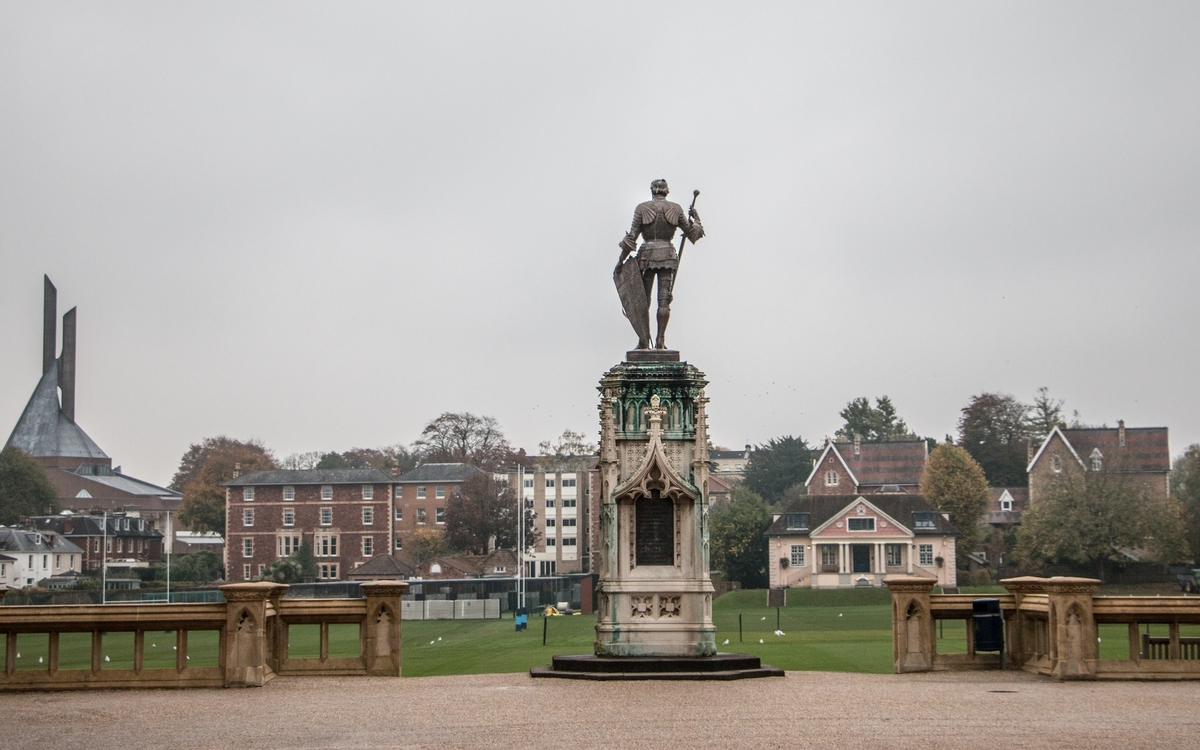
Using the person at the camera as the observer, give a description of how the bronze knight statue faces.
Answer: facing away from the viewer

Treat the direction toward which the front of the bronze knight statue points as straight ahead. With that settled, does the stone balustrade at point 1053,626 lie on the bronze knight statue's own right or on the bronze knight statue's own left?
on the bronze knight statue's own right

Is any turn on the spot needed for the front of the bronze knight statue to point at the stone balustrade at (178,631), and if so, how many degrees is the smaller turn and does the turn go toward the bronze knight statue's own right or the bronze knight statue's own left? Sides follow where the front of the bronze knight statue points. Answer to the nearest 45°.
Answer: approximately 135° to the bronze knight statue's own left
